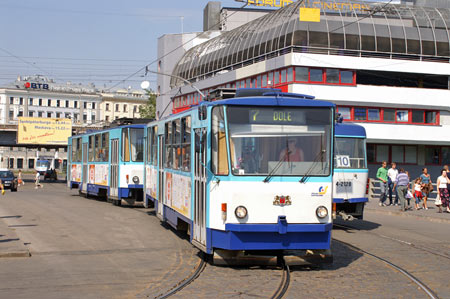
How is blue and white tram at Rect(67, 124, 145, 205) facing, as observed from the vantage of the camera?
facing the viewer and to the right of the viewer

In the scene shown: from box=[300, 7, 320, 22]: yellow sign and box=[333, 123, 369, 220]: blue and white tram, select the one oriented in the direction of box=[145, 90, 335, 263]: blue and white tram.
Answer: the yellow sign

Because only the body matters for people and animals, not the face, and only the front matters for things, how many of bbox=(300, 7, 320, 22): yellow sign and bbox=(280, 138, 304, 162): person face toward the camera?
2

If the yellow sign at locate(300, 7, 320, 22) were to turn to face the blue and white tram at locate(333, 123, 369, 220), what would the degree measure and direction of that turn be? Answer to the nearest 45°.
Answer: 0° — it already faces it

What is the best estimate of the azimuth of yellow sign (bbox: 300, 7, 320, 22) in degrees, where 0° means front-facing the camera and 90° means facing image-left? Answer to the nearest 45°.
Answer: approximately 0°

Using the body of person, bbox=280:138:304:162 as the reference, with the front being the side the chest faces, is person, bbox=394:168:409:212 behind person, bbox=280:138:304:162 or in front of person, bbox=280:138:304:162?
behind
